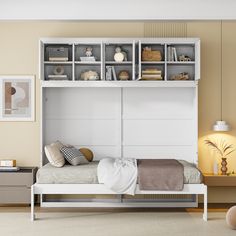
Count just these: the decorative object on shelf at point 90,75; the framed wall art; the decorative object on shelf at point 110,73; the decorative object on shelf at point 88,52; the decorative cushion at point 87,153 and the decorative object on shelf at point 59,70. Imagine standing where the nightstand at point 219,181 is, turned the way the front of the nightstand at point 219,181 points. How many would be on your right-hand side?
6

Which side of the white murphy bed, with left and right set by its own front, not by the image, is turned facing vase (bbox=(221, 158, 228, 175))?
left

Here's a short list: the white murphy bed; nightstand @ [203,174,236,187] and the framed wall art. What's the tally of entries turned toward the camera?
3

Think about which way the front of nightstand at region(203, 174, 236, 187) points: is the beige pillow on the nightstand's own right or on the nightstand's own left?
on the nightstand's own right

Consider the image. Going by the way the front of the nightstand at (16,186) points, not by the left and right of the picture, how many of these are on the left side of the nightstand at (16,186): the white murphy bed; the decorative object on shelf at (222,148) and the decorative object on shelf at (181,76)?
3

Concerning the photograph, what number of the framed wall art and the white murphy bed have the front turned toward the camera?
2

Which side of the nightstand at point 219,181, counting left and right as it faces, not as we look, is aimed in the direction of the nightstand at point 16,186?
right

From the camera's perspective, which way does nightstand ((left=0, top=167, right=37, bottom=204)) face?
toward the camera

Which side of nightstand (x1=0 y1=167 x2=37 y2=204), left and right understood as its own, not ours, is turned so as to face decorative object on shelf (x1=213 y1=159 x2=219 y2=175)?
left

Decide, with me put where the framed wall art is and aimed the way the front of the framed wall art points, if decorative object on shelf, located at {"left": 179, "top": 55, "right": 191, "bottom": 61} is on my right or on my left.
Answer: on my left

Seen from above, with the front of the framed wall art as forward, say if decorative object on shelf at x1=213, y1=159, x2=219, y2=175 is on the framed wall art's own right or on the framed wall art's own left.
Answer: on the framed wall art's own left
